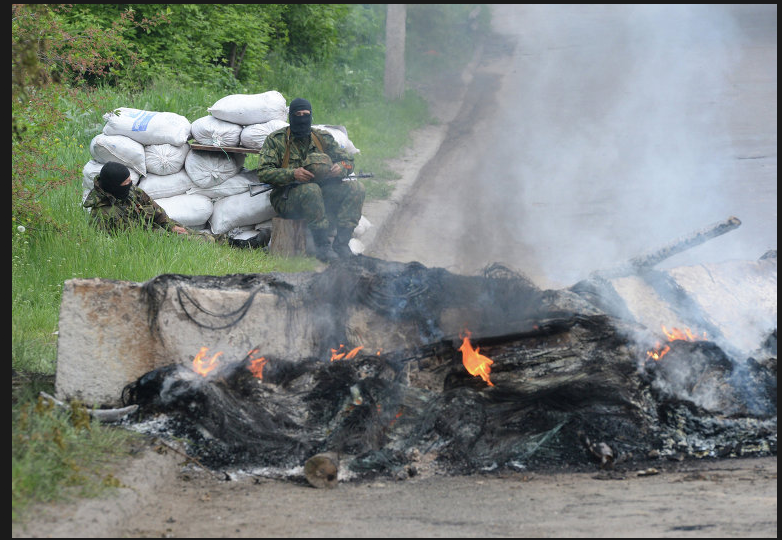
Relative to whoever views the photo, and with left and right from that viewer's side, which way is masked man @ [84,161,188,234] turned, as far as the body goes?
facing the viewer and to the right of the viewer

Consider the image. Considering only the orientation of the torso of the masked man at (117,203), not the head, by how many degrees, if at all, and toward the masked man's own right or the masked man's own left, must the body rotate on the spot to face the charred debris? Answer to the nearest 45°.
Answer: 0° — they already face it

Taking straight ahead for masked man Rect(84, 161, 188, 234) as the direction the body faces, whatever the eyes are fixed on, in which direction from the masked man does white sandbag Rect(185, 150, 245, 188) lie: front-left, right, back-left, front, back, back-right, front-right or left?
left

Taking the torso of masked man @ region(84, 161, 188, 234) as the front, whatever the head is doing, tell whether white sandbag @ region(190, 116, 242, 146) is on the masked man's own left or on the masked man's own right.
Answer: on the masked man's own left

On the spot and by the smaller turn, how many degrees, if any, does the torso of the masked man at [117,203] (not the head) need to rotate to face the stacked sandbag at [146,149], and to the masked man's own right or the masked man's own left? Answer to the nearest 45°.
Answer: approximately 135° to the masked man's own left

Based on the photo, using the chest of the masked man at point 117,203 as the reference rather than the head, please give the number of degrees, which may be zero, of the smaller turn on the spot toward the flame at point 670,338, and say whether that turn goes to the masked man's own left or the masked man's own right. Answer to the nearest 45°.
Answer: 0° — they already face it

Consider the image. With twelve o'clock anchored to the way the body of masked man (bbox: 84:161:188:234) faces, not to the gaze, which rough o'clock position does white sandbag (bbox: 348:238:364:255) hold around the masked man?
The white sandbag is roughly at 10 o'clock from the masked man.

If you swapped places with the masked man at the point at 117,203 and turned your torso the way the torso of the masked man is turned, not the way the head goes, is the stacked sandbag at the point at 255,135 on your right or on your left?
on your left

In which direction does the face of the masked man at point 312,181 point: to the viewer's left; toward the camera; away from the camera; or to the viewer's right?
toward the camera

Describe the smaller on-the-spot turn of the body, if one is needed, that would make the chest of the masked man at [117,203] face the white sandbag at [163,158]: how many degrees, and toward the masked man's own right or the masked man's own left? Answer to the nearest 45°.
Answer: approximately 90° to the masked man's own left

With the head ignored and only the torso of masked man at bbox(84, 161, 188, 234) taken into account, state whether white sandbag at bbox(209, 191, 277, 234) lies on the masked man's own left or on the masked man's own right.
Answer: on the masked man's own left

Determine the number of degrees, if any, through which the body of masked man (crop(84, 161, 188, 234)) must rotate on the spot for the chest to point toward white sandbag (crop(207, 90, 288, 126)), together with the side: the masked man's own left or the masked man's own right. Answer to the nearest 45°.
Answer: approximately 90° to the masked man's own left
